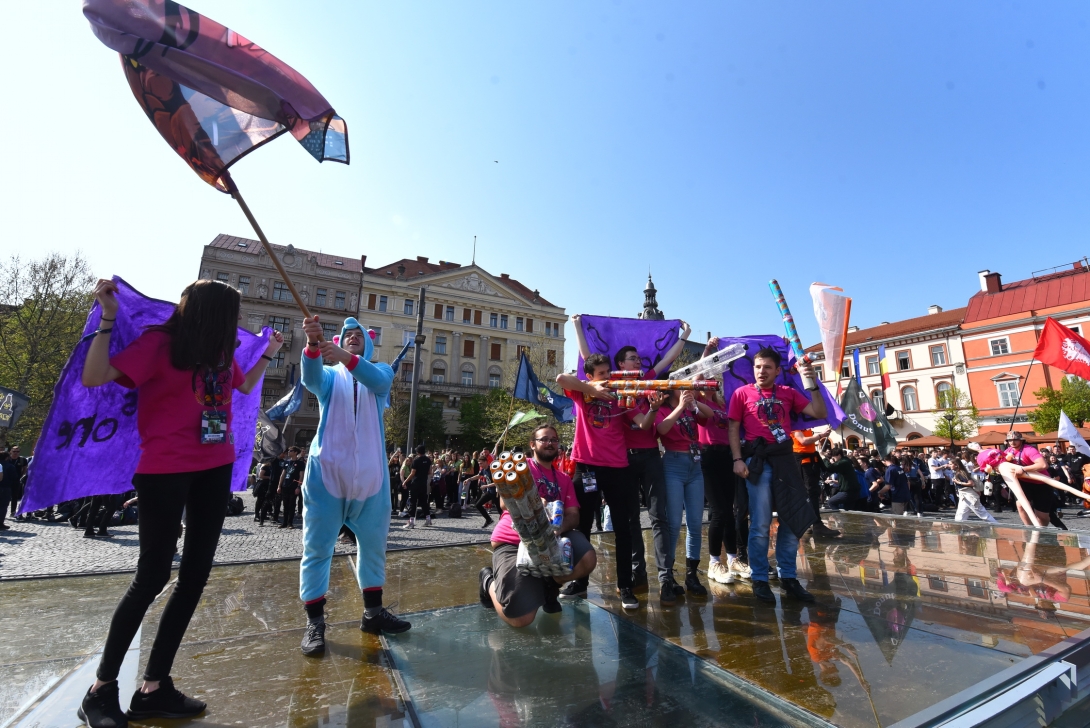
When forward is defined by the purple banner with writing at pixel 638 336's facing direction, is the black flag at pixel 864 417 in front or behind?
behind

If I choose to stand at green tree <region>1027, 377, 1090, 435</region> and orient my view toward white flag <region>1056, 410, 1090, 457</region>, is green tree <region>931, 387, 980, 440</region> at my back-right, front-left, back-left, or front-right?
back-right

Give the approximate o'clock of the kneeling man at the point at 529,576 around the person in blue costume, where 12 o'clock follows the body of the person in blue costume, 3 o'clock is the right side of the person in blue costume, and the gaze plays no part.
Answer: The kneeling man is roughly at 9 o'clock from the person in blue costume.

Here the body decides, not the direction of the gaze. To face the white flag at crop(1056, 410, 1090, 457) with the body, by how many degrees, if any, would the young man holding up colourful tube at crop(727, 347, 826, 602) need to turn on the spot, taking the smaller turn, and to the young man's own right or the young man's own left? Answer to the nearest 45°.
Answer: approximately 135° to the young man's own left

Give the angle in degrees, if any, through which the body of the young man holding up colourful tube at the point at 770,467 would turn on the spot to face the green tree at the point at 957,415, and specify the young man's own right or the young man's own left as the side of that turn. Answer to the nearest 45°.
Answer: approximately 180°
